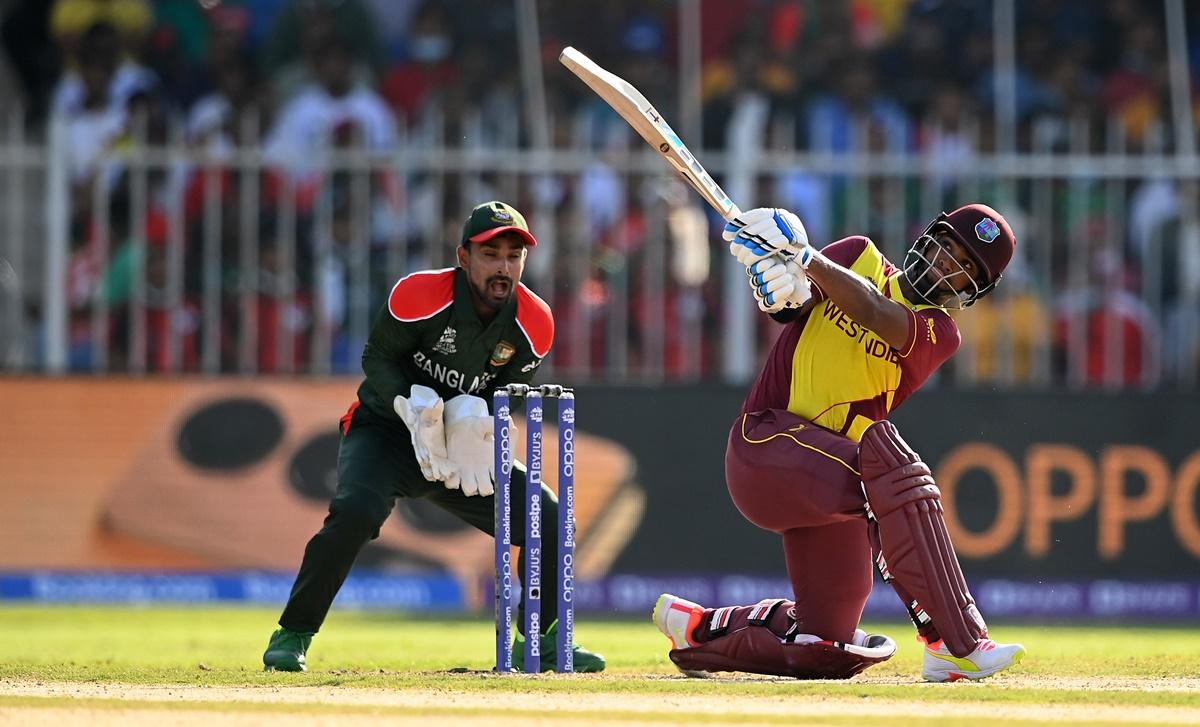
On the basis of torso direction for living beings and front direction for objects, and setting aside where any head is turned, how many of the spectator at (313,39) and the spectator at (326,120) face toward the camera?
2

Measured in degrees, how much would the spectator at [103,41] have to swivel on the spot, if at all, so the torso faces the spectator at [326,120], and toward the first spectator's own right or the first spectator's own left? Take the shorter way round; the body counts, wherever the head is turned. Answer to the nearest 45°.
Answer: approximately 45° to the first spectator's own left

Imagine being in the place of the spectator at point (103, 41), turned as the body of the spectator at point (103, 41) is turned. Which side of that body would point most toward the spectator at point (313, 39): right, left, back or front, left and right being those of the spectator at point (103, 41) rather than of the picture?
left

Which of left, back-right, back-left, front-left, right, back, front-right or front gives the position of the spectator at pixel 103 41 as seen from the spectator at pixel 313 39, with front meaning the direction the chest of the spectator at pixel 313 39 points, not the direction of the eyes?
right

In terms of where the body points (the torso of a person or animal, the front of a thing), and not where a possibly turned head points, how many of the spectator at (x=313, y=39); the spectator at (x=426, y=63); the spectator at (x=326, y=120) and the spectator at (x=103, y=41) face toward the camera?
4

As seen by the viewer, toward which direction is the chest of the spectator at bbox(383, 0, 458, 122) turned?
toward the camera

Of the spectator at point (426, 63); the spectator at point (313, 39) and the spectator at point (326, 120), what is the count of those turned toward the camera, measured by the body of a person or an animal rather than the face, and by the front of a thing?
3

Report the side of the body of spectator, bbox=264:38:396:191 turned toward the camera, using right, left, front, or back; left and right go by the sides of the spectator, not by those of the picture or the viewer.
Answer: front

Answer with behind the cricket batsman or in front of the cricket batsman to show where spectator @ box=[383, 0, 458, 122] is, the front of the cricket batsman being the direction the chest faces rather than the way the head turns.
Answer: behind

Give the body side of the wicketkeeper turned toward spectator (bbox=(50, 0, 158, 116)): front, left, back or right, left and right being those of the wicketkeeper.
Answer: back

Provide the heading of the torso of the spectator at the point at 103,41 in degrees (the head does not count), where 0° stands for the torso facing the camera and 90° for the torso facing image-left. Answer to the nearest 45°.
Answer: approximately 0°

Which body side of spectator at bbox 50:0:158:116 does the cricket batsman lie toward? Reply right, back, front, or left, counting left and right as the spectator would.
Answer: front

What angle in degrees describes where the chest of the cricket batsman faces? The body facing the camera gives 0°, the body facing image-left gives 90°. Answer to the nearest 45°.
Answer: approximately 315°

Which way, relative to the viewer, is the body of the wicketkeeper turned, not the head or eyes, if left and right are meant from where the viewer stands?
facing the viewer and to the right of the viewer
